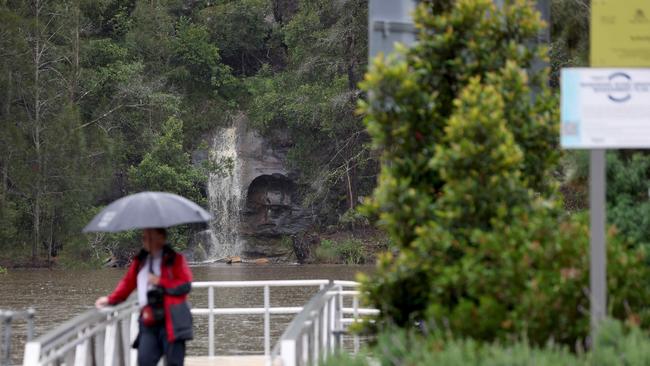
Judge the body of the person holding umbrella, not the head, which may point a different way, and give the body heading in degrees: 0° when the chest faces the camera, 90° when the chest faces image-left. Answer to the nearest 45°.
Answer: approximately 45°

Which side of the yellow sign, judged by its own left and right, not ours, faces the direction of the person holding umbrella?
right

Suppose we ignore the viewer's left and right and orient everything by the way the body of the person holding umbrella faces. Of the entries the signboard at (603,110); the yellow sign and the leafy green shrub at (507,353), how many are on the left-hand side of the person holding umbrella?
3

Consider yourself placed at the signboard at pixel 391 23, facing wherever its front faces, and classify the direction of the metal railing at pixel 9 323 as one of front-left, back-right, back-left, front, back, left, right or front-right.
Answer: back-left

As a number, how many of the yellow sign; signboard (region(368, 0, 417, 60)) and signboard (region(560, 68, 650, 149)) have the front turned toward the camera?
2

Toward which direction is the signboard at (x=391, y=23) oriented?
away from the camera

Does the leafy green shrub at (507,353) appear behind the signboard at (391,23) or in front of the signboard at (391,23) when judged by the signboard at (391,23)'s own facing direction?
behind

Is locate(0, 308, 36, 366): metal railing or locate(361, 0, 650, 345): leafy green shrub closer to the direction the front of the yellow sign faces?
the metal railing
